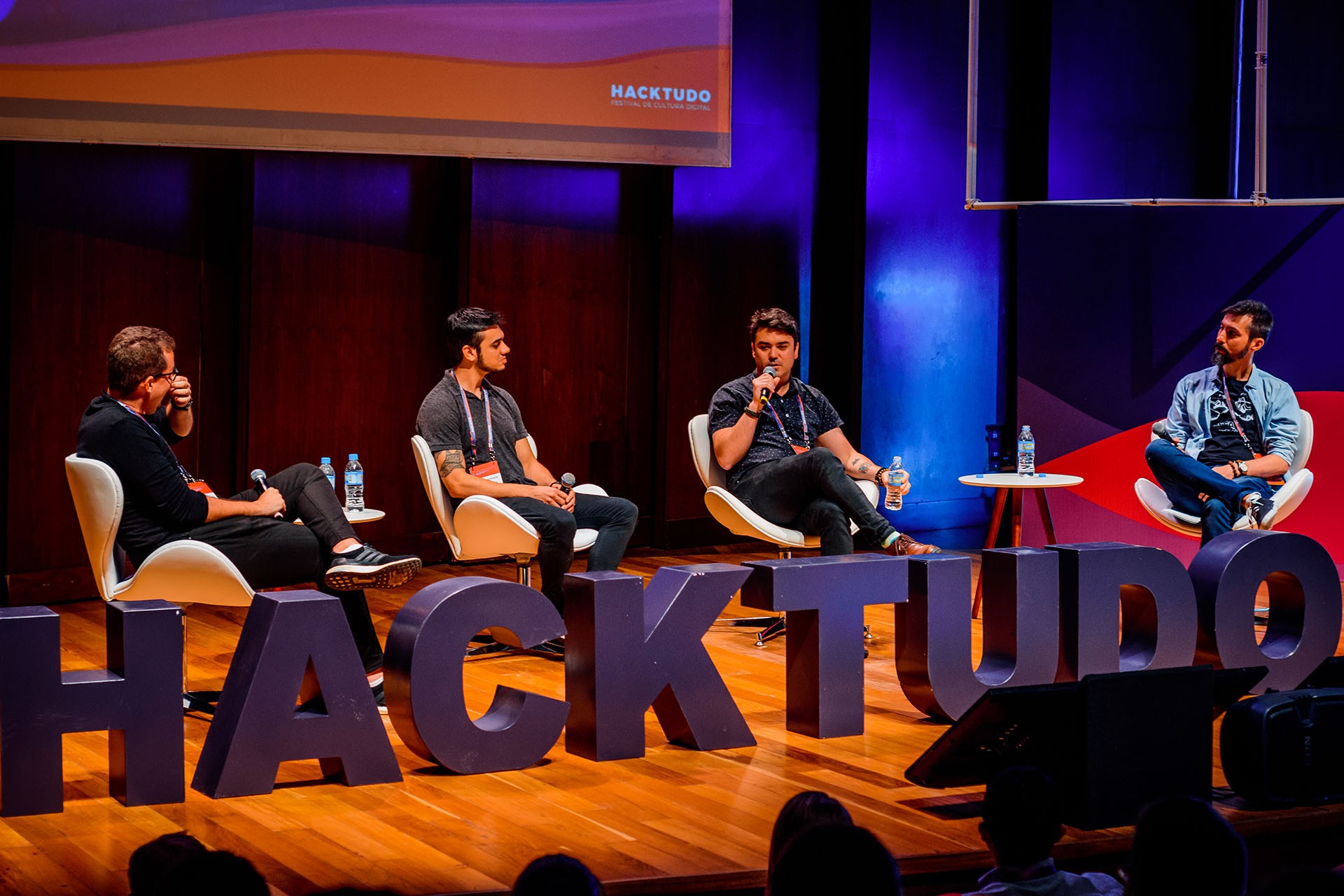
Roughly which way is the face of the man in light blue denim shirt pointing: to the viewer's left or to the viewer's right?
to the viewer's left

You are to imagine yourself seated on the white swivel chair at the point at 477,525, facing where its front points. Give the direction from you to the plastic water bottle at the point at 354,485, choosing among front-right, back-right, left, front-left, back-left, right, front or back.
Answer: back

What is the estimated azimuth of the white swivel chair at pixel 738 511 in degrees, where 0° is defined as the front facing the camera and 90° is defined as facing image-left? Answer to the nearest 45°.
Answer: approximately 315°

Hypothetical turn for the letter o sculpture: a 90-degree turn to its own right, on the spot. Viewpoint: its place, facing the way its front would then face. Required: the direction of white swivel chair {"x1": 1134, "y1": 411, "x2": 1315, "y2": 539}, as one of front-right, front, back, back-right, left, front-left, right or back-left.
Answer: back-right

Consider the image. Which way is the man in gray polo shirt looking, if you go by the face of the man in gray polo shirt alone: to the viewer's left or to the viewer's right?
to the viewer's right

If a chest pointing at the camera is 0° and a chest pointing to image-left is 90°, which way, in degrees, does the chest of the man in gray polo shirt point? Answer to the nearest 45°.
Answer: approximately 315°

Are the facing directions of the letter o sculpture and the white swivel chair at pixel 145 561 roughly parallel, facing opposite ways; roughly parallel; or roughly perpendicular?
roughly perpendicular

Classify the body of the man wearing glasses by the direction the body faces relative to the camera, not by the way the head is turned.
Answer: to the viewer's right

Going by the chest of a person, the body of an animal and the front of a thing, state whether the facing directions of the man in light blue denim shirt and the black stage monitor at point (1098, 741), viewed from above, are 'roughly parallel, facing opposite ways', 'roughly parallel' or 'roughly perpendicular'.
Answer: roughly perpendicular

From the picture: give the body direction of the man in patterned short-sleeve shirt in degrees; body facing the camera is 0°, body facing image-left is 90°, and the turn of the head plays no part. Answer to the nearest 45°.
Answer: approximately 315°

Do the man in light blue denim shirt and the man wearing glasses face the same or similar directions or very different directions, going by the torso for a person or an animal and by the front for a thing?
very different directions
